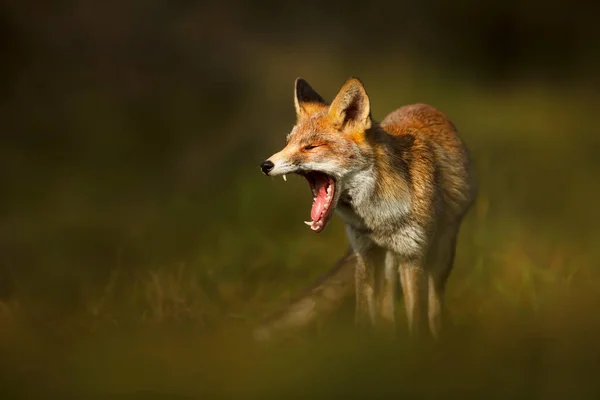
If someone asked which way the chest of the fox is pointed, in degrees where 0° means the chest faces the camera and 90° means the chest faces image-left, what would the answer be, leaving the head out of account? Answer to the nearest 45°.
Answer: approximately 45°
